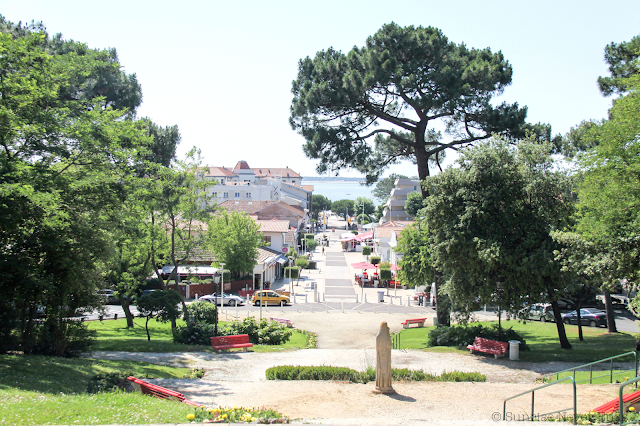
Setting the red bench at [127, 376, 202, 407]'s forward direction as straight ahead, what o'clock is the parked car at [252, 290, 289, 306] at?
The parked car is roughly at 11 o'clock from the red bench.

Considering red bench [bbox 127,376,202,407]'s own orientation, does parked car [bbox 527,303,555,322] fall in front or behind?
in front

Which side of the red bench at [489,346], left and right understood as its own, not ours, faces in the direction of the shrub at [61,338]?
front

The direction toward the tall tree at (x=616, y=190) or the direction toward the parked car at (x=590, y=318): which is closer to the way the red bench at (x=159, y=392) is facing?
the parked car

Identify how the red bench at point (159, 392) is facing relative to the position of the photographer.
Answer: facing away from the viewer and to the right of the viewer

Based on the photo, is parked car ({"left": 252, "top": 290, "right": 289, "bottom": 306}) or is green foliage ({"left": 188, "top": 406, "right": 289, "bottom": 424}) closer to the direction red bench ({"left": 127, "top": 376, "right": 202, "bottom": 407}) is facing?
the parked car

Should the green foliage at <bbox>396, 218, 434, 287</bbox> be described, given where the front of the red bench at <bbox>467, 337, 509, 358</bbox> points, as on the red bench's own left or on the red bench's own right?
on the red bench's own right

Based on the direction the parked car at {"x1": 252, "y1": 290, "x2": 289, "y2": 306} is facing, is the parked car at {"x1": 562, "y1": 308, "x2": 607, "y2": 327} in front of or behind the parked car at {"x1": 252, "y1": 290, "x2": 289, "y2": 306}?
in front

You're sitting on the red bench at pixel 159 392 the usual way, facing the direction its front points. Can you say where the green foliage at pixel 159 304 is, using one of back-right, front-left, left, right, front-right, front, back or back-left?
front-left

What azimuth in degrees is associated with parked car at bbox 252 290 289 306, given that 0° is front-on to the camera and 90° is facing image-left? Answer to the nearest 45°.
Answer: approximately 270°
